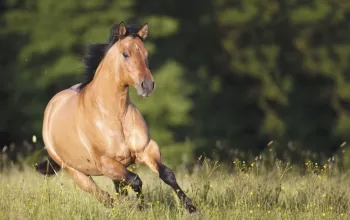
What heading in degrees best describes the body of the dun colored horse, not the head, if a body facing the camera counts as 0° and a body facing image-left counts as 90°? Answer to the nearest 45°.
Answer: approximately 315°
